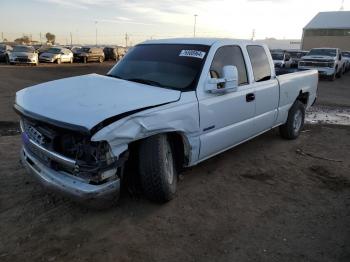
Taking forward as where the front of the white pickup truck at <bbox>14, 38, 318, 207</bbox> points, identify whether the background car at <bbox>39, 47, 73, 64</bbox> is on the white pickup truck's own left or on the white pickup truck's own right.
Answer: on the white pickup truck's own right

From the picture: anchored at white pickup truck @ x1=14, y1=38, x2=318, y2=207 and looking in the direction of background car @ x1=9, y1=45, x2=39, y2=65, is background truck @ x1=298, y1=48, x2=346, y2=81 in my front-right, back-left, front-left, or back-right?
front-right

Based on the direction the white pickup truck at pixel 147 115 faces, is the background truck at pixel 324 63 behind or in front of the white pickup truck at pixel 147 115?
behind

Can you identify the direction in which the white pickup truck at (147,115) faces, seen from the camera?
facing the viewer and to the left of the viewer

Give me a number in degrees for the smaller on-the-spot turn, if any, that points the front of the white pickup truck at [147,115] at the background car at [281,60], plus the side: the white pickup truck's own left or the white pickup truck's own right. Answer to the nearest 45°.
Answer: approximately 135° to the white pickup truck's own right

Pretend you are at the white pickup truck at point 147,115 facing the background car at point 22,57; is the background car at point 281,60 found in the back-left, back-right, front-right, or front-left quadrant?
front-right

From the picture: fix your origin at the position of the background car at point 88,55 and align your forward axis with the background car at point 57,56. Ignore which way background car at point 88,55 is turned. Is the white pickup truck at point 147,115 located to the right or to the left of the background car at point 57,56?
left

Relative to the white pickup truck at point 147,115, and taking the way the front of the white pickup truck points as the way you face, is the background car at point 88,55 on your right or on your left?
on your right

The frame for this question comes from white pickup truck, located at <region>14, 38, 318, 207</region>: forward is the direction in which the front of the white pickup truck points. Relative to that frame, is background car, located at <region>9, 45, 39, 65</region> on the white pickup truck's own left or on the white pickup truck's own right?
on the white pickup truck's own right
